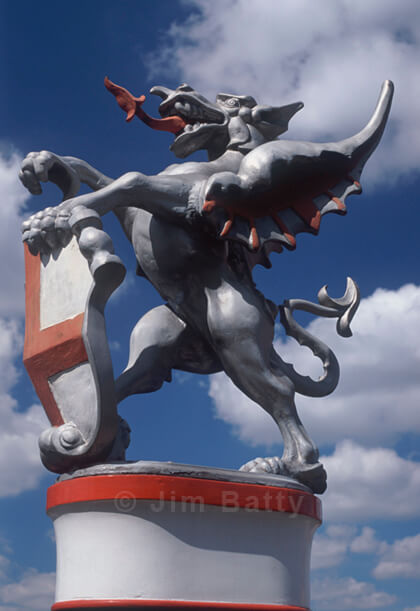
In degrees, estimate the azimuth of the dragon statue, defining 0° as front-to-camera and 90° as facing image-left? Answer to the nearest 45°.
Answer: approximately 90°
